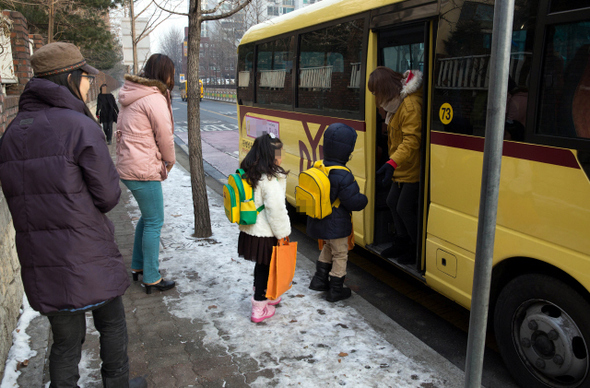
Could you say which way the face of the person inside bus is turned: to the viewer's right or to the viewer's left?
to the viewer's left

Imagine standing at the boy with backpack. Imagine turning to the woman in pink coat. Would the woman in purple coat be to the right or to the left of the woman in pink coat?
left

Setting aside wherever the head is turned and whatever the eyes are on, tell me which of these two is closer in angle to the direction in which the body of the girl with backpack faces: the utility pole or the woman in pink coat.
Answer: the utility pole

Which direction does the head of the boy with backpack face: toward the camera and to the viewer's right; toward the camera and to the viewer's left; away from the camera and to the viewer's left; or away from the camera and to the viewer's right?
away from the camera and to the viewer's right

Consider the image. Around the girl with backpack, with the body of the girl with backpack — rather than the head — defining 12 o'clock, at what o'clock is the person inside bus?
The person inside bus is roughly at 11 o'clock from the girl with backpack.

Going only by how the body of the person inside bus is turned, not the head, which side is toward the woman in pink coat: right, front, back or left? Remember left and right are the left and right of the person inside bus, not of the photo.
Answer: front

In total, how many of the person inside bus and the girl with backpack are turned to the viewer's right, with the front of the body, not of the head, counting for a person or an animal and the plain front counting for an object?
1

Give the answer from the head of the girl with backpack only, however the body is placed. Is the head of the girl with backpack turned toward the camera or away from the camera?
away from the camera

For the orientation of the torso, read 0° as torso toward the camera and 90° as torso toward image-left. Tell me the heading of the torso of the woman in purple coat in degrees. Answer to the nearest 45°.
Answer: approximately 225°

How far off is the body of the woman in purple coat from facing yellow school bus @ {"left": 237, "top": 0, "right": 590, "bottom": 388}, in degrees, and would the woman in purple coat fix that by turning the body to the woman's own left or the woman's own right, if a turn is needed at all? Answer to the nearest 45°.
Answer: approximately 45° to the woman's own right

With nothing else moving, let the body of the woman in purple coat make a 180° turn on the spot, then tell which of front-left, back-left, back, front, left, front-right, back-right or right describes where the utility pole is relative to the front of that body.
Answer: left

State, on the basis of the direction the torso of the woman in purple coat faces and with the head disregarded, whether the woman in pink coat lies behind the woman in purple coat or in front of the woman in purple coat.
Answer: in front
